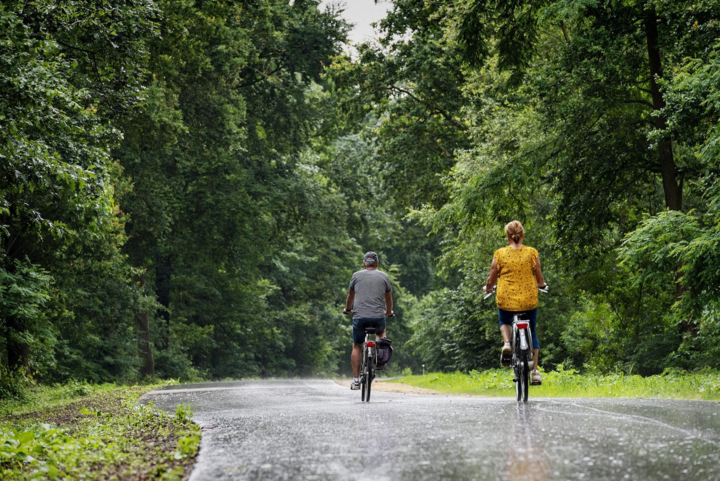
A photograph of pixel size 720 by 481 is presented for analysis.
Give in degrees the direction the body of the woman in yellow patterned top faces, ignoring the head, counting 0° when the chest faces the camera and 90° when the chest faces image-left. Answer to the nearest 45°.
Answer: approximately 180°

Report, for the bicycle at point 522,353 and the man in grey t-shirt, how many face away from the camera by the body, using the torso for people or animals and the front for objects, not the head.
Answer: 2

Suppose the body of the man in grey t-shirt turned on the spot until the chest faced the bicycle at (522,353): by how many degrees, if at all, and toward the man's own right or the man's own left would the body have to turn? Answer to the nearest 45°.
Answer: approximately 135° to the man's own right

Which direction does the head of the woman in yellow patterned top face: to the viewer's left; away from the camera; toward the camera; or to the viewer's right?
away from the camera

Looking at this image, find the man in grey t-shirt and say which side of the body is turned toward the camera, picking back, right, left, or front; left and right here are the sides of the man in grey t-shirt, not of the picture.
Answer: back

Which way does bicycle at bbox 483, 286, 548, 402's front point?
away from the camera

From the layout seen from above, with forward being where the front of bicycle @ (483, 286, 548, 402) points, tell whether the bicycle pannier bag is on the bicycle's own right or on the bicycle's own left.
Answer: on the bicycle's own left

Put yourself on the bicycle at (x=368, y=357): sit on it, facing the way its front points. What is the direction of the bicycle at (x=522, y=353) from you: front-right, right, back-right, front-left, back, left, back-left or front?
back-right

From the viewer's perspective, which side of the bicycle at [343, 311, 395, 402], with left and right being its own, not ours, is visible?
back
